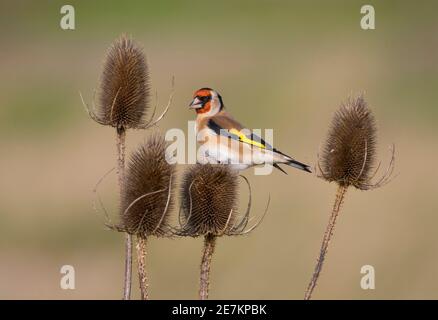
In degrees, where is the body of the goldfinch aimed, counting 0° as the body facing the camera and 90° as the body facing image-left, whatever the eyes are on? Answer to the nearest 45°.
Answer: approximately 90°
